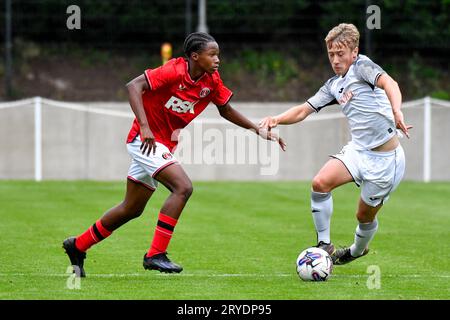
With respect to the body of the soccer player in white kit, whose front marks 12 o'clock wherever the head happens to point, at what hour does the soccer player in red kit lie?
The soccer player in red kit is roughly at 1 o'clock from the soccer player in white kit.

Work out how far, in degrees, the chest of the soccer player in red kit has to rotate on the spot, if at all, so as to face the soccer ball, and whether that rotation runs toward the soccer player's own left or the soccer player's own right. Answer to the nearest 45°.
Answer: approximately 45° to the soccer player's own left

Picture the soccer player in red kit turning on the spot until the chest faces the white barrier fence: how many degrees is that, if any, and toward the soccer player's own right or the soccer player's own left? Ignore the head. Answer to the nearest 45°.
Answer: approximately 135° to the soccer player's own left

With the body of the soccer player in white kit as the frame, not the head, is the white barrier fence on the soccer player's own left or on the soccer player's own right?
on the soccer player's own right

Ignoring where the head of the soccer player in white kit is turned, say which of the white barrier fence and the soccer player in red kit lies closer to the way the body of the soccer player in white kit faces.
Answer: the soccer player in red kit

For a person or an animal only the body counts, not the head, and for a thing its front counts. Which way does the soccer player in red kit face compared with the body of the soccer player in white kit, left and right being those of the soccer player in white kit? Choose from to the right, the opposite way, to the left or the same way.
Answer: to the left

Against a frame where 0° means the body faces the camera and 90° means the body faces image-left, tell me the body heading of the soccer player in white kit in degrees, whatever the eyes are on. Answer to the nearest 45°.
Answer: approximately 45°

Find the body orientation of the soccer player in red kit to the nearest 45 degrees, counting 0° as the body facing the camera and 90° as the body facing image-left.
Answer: approximately 315°
